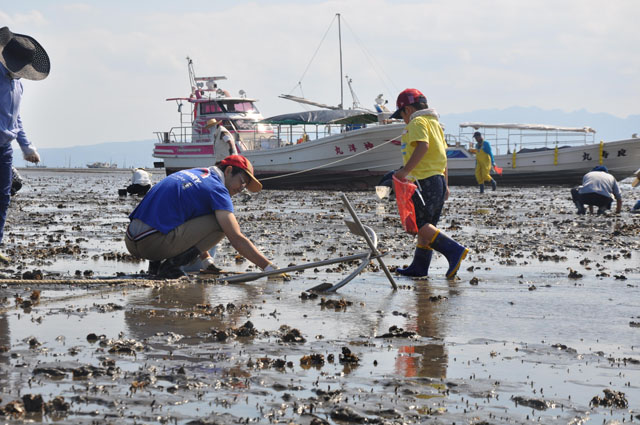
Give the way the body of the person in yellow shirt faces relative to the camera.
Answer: to the viewer's left

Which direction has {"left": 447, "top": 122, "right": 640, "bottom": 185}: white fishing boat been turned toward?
to the viewer's right

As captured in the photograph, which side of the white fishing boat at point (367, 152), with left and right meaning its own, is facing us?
right

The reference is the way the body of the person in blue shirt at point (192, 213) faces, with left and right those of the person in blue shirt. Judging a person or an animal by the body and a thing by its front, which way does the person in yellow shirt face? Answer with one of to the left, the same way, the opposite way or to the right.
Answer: the opposite way

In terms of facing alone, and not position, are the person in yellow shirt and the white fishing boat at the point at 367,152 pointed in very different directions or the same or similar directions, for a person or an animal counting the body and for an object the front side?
very different directions

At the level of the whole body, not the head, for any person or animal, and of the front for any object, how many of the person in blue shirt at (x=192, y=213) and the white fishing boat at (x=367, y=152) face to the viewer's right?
2

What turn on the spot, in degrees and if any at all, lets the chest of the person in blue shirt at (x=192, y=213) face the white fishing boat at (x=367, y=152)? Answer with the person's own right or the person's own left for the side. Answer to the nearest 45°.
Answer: approximately 90° to the person's own left

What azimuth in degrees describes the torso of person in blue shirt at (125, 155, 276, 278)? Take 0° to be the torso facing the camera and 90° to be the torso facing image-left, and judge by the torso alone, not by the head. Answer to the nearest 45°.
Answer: approximately 270°

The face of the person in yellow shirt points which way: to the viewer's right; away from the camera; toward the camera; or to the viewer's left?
to the viewer's left

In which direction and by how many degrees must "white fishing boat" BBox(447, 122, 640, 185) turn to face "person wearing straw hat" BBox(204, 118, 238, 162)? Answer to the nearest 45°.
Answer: approximately 135° to its right

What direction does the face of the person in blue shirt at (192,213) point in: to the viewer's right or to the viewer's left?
to the viewer's right
